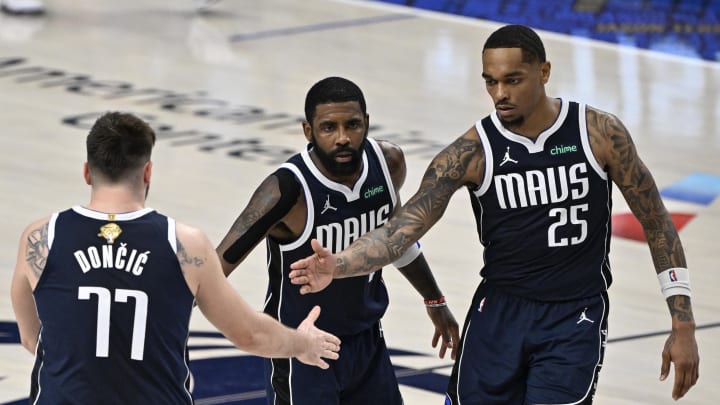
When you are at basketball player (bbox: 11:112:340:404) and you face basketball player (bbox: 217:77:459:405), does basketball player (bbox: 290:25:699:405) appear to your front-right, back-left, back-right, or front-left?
front-right

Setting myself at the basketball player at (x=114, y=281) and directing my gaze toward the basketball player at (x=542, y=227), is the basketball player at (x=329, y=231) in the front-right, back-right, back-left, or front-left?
front-left

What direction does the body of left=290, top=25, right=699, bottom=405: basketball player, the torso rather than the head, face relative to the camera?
toward the camera

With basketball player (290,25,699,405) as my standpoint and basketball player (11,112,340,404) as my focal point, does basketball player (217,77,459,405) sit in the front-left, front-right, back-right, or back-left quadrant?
front-right

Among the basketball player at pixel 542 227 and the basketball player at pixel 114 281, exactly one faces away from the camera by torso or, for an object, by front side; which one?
the basketball player at pixel 114 281

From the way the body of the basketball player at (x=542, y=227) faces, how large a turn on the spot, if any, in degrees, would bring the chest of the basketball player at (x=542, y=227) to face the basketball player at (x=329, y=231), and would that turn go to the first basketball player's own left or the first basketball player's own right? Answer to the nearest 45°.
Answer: approximately 90° to the first basketball player's own right

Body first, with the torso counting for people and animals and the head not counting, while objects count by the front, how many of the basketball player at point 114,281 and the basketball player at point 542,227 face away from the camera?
1

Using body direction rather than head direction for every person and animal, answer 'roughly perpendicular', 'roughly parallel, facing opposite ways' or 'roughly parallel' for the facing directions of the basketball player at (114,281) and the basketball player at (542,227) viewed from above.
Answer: roughly parallel, facing opposite ways

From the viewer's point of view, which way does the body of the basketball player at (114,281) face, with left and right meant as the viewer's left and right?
facing away from the viewer

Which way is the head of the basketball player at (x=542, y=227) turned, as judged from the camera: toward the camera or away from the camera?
toward the camera

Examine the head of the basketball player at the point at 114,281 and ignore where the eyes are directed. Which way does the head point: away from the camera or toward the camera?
away from the camera

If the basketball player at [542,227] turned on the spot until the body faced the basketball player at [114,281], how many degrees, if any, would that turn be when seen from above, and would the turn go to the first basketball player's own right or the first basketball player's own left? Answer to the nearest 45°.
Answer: approximately 45° to the first basketball player's own right
